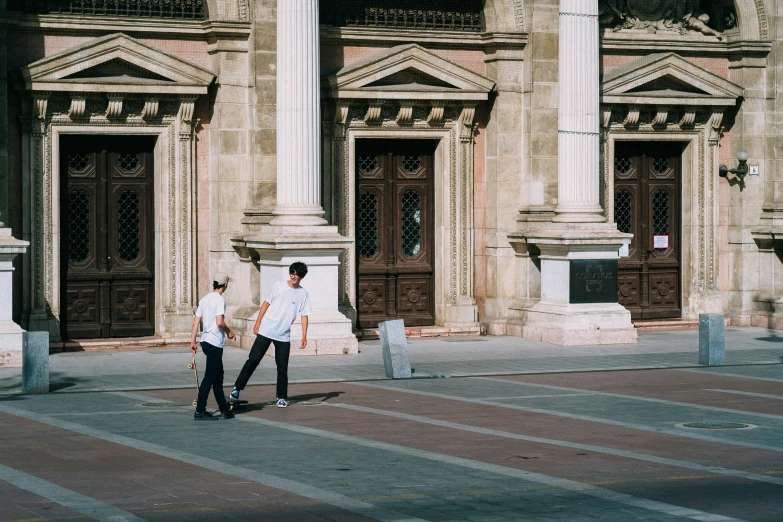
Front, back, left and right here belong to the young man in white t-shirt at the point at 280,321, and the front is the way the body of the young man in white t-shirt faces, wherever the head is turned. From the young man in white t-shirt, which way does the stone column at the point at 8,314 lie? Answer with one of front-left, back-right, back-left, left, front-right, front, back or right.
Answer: back-right

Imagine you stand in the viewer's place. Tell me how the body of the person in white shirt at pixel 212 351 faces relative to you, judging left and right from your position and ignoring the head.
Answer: facing away from the viewer and to the right of the viewer

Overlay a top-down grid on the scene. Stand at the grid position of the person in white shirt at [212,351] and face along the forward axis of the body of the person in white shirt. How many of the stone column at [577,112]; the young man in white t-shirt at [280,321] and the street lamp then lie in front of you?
3

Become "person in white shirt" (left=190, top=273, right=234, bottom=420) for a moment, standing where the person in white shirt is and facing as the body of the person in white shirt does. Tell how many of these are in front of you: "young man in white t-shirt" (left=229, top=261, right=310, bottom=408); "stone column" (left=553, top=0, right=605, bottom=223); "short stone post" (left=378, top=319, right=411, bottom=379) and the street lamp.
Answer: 4

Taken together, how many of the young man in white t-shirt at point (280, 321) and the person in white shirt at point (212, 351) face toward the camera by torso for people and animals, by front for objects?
1

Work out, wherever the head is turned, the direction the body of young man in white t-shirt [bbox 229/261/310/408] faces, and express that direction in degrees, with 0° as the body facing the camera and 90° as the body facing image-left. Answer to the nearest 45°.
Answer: approximately 0°

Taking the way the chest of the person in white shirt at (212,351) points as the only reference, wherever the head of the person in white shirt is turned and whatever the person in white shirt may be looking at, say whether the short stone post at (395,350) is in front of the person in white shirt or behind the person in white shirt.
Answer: in front

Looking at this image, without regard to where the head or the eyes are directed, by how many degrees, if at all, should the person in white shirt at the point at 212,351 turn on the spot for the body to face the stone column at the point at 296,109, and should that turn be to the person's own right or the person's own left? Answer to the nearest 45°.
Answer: approximately 45° to the person's own left

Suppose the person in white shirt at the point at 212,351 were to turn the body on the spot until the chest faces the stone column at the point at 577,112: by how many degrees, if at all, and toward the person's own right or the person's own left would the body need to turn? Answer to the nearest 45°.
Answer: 0° — they already face it

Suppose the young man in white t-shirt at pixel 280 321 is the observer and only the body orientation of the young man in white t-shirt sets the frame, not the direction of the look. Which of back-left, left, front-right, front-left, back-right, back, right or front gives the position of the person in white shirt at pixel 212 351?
front-right
